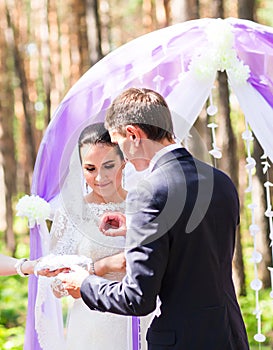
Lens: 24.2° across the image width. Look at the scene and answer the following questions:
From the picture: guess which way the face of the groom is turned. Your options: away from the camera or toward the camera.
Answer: away from the camera

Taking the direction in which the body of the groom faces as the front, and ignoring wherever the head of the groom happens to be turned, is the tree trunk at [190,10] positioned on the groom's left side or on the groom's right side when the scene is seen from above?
on the groom's right side

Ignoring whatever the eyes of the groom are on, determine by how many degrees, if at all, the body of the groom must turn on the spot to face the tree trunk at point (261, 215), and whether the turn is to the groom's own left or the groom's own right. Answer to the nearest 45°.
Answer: approximately 45° to the groom's own right

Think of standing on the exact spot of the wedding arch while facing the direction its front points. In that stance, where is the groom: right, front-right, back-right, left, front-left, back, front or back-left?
front

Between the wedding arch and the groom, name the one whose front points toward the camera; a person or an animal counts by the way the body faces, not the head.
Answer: the wedding arch

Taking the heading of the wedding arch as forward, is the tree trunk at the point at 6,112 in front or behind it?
behind

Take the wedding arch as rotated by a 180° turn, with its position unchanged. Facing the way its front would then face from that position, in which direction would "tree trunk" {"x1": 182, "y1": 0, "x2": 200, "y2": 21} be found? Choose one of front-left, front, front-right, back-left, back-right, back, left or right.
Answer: front

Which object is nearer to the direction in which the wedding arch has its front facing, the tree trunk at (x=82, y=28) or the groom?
the groom

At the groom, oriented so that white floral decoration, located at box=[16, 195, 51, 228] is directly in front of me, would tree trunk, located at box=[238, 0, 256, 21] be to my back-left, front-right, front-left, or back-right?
front-right

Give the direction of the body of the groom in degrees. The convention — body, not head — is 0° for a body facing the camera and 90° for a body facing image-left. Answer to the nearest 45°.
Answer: approximately 135°

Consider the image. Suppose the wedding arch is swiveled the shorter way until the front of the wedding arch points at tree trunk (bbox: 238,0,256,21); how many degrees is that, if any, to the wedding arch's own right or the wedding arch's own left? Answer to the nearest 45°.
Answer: approximately 180°

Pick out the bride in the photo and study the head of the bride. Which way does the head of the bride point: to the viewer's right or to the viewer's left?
to the viewer's right

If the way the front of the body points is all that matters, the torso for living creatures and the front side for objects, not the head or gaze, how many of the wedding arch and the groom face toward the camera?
1

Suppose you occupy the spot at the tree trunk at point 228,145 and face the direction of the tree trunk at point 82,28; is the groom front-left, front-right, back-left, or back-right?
back-left

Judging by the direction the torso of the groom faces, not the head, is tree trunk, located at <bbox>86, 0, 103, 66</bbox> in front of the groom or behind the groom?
in front

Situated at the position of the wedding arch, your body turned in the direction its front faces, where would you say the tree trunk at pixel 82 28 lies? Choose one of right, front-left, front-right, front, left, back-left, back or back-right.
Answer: back

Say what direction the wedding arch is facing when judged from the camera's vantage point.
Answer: facing the viewer
